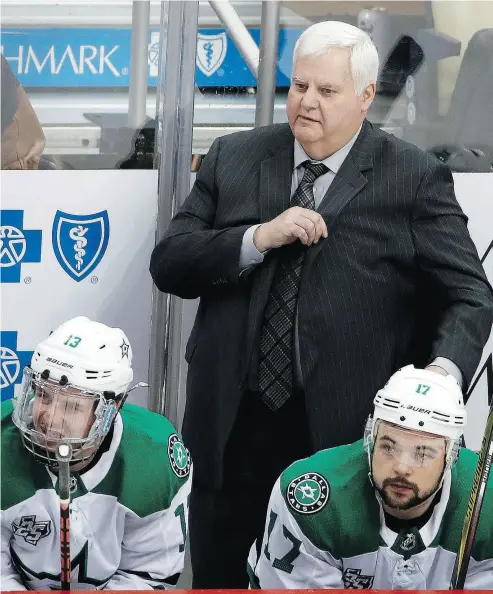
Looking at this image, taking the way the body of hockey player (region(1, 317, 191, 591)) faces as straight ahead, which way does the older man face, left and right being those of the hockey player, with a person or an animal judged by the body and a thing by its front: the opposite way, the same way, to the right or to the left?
the same way

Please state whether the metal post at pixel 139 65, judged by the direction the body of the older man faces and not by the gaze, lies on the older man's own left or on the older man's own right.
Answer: on the older man's own right

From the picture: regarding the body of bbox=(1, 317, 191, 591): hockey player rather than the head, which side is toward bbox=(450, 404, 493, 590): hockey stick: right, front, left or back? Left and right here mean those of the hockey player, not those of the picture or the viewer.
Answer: left

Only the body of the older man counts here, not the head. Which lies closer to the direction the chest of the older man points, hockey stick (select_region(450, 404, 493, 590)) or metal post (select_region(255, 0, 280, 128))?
the hockey stick

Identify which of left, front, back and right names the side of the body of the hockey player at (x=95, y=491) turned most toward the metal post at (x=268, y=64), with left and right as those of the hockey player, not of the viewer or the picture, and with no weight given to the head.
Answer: back

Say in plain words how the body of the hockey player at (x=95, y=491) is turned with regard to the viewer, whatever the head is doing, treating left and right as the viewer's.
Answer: facing the viewer and to the left of the viewer

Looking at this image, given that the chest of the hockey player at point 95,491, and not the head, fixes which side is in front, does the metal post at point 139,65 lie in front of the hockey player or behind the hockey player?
behind

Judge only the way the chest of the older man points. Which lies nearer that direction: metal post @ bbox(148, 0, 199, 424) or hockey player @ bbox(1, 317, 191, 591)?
the hockey player

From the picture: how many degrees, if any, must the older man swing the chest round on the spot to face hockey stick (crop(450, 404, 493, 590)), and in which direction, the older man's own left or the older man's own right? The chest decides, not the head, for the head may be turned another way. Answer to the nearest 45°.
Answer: approximately 90° to the older man's own left

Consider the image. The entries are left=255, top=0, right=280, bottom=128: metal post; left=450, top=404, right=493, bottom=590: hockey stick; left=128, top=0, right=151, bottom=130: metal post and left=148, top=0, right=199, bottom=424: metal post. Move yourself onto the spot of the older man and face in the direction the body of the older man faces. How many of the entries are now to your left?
1

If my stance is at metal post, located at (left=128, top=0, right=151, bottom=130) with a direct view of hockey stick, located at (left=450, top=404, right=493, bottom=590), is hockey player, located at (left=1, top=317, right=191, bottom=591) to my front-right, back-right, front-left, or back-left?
front-right

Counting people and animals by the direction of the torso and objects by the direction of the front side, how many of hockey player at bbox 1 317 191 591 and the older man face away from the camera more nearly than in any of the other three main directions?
0

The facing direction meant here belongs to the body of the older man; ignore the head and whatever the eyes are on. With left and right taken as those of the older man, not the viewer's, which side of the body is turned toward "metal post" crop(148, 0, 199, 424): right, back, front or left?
right

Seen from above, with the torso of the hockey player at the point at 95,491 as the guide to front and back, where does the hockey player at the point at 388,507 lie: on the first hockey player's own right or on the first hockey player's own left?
on the first hockey player's own left
